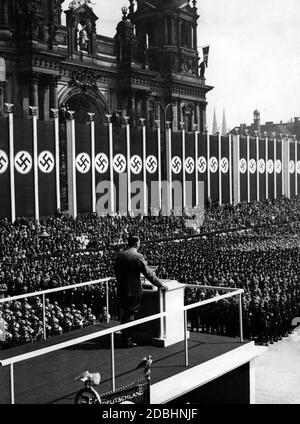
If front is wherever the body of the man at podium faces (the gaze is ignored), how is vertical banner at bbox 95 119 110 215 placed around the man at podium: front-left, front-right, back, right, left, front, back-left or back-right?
front-left

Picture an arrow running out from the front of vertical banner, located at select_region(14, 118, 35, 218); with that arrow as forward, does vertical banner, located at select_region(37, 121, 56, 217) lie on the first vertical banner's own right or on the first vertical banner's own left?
on the first vertical banner's own left

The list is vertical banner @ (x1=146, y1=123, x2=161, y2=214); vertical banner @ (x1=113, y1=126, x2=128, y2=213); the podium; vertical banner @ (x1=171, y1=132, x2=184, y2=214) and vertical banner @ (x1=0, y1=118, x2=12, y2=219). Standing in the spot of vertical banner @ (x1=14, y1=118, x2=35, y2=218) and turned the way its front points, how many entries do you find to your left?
3

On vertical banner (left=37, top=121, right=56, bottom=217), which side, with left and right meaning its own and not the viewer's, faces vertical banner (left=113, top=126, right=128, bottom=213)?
left

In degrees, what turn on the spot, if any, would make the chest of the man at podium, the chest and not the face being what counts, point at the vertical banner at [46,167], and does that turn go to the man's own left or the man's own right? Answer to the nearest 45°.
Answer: approximately 45° to the man's own left

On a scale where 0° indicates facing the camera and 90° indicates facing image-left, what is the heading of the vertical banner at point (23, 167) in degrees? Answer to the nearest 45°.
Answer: approximately 315°

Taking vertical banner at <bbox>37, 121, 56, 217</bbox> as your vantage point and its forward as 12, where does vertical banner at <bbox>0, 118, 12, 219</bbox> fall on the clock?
vertical banner at <bbox>0, 118, 12, 219</bbox> is roughly at 3 o'clock from vertical banner at <bbox>37, 121, 56, 217</bbox>.

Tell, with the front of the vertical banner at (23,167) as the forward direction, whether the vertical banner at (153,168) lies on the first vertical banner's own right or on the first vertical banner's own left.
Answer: on the first vertical banner's own left

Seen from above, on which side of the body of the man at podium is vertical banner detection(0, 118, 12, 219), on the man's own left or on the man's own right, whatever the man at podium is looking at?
on the man's own left

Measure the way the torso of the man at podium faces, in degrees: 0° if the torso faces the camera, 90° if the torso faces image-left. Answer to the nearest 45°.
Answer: approximately 225°
